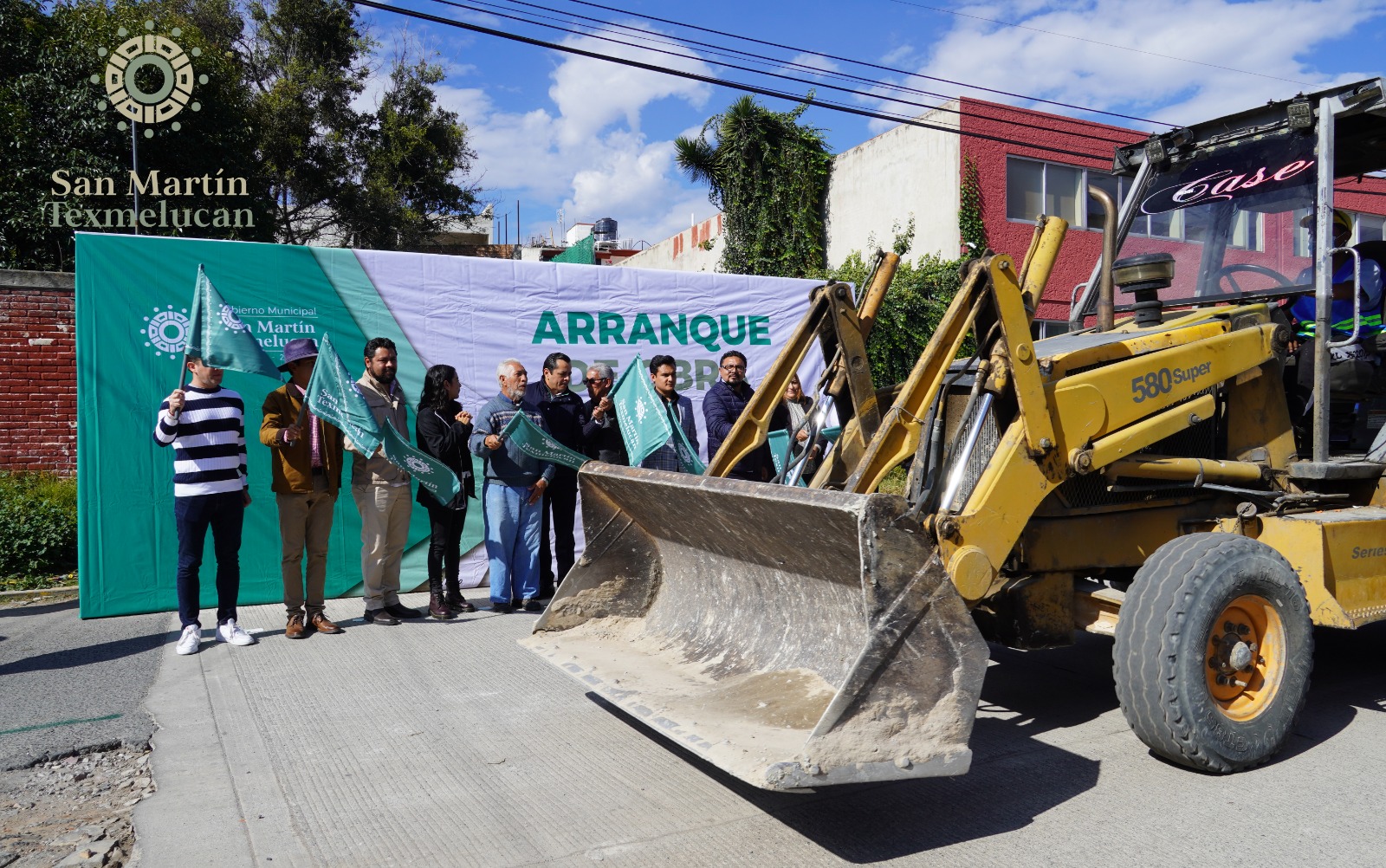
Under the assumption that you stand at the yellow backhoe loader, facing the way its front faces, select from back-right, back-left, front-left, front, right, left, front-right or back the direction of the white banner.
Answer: right

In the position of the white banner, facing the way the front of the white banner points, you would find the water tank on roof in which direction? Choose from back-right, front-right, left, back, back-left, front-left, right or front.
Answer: back

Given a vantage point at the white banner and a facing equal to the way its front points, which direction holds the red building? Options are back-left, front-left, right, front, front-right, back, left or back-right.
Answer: back-left

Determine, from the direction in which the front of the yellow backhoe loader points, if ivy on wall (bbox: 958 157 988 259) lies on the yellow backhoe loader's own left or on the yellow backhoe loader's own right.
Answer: on the yellow backhoe loader's own right

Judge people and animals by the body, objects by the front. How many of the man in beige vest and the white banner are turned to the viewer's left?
0

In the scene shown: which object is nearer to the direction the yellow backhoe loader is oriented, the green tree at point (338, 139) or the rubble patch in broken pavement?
the rubble patch in broken pavement

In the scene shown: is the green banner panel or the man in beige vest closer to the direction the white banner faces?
the man in beige vest

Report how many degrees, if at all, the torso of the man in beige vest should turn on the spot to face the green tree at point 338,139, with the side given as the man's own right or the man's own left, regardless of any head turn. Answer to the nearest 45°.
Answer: approximately 135° to the man's own left

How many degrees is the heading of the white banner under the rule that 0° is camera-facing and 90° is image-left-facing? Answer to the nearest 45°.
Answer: approximately 0°

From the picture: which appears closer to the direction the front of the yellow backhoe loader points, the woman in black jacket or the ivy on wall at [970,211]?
the woman in black jacket

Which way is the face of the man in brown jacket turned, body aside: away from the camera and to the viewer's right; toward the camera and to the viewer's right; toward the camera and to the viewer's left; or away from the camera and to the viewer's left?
toward the camera and to the viewer's right

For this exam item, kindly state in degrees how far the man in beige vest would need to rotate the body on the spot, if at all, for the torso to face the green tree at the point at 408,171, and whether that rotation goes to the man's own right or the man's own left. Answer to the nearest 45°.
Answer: approximately 135° to the man's own left
